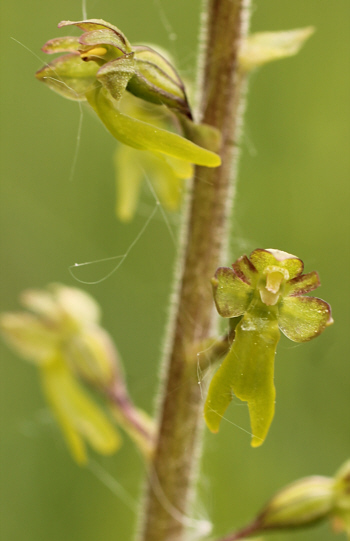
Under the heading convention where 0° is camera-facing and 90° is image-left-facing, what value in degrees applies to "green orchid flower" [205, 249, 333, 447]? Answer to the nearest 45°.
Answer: approximately 0°

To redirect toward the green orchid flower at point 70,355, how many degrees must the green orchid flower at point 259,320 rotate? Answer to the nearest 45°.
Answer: approximately 135° to its right
